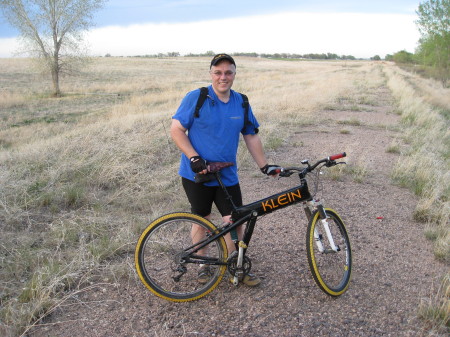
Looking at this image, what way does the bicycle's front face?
to the viewer's right

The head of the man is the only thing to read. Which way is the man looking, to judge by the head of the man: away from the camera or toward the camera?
toward the camera
